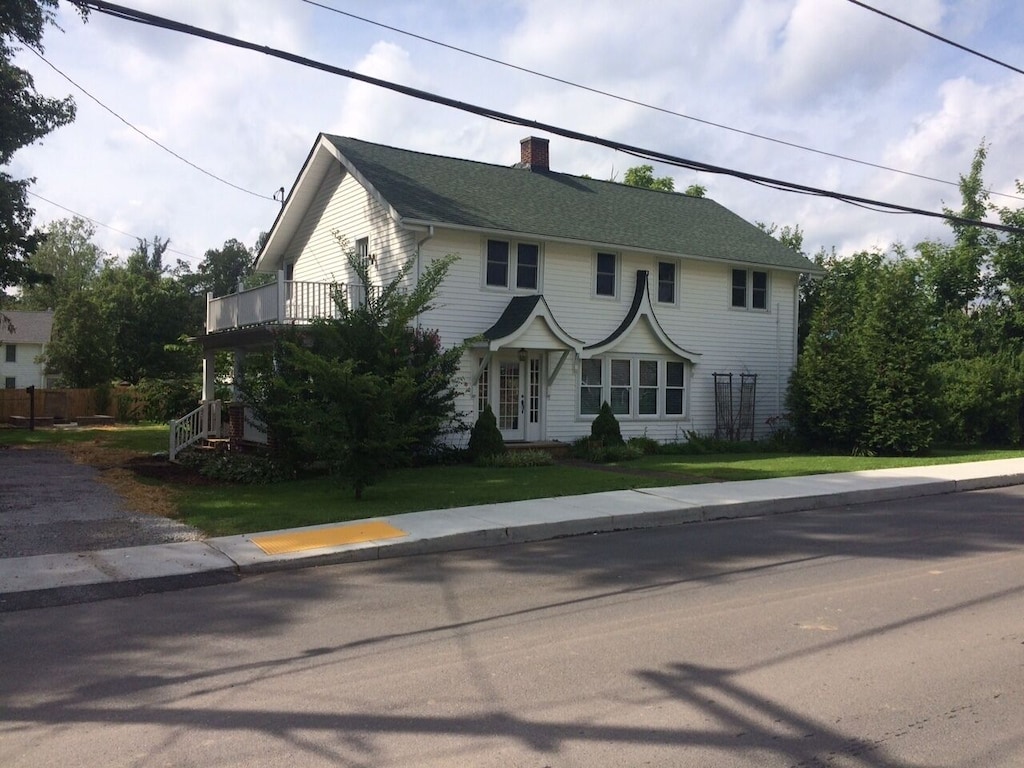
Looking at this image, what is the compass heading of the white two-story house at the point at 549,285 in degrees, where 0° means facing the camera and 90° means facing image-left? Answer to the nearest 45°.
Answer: approximately 315°

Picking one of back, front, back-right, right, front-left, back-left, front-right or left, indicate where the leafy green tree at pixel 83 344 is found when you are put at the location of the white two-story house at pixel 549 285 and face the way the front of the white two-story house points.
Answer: back

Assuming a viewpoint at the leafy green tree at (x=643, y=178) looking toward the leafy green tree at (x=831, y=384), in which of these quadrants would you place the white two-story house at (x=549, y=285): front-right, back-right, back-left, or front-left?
front-right

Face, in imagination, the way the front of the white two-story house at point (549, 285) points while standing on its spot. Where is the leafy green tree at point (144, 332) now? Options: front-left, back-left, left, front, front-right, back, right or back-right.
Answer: back

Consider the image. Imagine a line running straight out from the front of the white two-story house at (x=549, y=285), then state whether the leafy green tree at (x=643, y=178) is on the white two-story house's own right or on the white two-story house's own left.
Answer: on the white two-story house's own left

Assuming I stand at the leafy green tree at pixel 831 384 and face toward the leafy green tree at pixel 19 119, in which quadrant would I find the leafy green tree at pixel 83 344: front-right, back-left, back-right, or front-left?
front-right

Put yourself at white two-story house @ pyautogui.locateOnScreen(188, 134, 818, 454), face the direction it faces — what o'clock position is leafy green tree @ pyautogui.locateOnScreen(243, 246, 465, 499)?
The leafy green tree is roughly at 2 o'clock from the white two-story house.

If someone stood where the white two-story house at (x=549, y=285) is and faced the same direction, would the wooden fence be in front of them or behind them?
behind

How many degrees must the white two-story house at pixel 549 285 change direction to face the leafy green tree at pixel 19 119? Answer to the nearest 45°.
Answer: approximately 135° to its right
